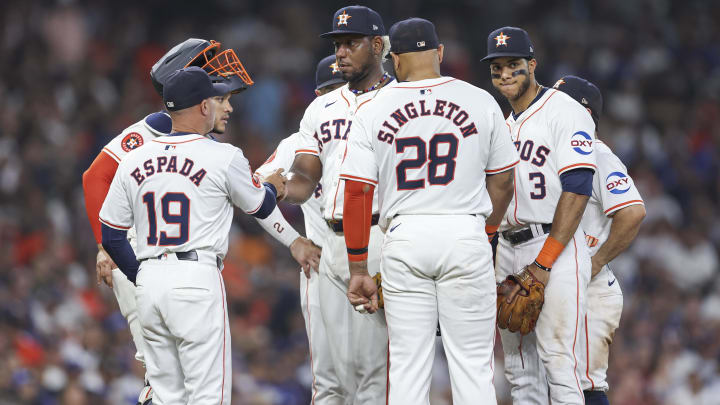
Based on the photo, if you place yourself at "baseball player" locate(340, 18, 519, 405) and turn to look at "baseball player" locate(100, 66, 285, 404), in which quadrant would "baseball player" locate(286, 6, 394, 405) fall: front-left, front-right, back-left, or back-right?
front-right

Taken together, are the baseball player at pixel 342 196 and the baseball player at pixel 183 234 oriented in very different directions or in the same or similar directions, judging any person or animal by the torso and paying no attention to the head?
very different directions

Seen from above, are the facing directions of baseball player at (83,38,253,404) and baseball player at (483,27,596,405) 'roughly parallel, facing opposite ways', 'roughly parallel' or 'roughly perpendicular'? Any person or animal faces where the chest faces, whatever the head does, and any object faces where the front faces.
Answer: roughly parallel, facing opposite ways

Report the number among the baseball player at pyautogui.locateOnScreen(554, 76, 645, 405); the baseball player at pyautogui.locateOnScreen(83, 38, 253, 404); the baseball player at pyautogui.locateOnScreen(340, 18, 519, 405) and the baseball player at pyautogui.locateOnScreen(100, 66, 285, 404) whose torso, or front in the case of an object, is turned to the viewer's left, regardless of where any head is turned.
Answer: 1

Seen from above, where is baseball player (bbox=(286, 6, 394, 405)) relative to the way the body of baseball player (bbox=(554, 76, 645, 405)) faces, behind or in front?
in front

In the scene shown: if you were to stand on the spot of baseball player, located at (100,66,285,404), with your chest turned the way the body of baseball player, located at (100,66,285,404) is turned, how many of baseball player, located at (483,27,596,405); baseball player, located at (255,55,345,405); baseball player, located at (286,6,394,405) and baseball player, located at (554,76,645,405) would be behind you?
0

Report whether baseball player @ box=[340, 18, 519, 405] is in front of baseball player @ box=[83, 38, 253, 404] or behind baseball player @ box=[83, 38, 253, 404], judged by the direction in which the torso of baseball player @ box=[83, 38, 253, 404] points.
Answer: in front

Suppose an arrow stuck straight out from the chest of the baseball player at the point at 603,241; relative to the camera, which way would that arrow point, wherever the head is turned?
to the viewer's left

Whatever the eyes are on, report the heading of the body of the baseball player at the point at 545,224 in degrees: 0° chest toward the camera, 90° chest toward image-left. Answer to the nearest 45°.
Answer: approximately 45°

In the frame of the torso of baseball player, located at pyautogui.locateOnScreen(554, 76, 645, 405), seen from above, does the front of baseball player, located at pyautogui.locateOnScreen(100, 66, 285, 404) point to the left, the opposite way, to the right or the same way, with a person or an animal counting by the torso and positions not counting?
to the right

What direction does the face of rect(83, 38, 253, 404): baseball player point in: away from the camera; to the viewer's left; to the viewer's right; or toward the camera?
to the viewer's right

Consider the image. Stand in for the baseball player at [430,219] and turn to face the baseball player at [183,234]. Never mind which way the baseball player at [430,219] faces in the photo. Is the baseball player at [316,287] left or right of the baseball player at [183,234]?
right

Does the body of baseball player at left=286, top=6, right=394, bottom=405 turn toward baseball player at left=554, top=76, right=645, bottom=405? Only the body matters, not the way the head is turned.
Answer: no

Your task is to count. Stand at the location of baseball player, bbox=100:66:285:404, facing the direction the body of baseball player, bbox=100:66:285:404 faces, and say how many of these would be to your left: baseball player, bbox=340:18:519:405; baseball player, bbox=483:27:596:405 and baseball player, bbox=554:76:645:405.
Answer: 0

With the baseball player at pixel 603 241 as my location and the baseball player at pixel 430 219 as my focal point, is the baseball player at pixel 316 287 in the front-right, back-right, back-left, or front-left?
front-right
